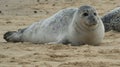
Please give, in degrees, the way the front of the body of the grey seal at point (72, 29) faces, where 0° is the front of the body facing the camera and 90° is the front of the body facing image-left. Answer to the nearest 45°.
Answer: approximately 315°
